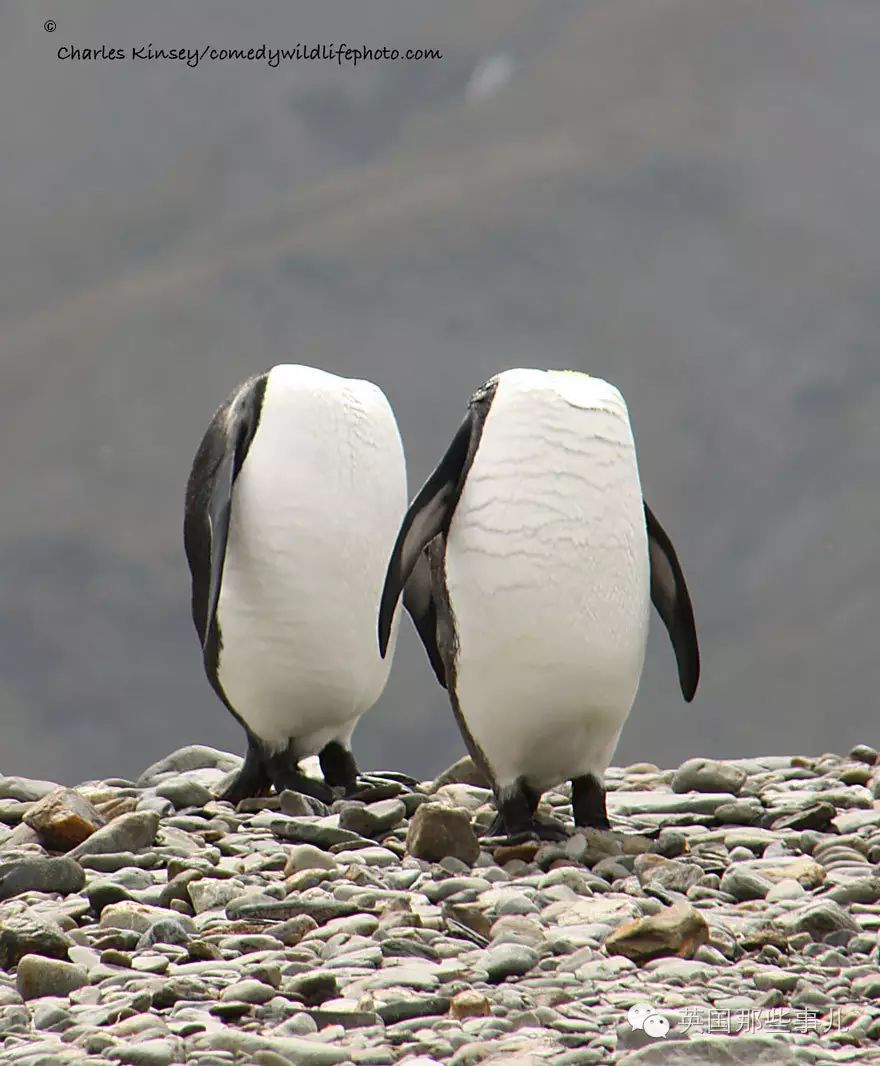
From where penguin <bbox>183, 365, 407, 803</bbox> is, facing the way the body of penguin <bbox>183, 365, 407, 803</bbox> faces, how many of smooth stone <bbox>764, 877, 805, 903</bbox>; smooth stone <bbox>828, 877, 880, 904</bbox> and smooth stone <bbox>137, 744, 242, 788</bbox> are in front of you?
2

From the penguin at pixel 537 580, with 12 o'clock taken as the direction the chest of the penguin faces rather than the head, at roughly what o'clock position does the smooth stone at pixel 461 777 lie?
The smooth stone is roughly at 7 o'clock from the penguin.

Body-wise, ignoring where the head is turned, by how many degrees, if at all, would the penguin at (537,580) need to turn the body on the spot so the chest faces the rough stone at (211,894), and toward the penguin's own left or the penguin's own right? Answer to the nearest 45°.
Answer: approximately 90° to the penguin's own right

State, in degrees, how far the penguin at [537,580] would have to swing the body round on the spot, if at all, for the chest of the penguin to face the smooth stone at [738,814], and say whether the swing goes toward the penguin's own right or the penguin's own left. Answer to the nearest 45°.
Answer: approximately 90° to the penguin's own left

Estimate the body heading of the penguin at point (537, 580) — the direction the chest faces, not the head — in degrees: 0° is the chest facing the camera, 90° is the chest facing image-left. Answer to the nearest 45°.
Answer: approximately 315°

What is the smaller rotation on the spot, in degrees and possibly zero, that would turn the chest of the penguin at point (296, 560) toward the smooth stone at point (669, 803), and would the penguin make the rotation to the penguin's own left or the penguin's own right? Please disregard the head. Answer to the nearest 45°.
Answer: approximately 45° to the penguin's own left

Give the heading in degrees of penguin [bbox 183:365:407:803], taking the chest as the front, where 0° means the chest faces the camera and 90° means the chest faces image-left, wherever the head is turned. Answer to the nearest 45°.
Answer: approximately 315°
